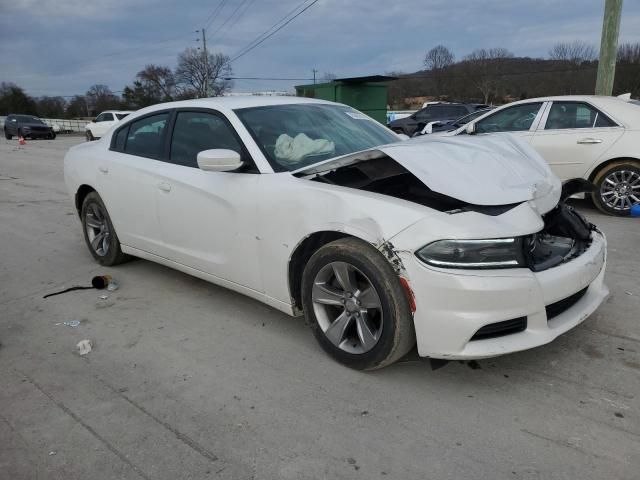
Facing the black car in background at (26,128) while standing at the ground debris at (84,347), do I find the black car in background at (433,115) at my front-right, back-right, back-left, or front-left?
front-right

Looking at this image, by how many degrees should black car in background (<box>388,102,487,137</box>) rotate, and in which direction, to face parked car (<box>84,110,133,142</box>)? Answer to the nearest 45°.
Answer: approximately 45° to its right

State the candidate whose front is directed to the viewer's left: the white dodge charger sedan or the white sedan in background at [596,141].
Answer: the white sedan in background

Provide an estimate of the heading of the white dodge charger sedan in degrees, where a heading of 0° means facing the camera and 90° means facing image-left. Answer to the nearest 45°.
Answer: approximately 315°

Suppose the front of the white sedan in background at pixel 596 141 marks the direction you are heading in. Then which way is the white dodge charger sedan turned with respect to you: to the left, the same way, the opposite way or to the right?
the opposite way

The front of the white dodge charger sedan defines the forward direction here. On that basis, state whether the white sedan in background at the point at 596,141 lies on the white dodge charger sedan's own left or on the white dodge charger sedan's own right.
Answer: on the white dodge charger sedan's own left

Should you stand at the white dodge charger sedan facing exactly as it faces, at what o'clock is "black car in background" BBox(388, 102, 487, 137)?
The black car in background is roughly at 8 o'clock from the white dodge charger sedan.

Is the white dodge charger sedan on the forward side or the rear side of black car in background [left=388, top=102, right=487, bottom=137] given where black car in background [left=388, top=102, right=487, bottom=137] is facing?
on the forward side

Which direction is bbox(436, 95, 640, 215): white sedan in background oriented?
to the viewer's left

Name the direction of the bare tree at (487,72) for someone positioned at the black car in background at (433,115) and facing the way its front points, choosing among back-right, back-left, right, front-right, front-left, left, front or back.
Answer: back-right

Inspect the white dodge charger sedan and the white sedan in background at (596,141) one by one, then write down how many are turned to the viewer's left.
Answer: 1

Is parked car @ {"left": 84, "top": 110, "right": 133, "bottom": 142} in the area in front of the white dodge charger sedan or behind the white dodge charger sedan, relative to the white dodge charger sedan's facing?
behind

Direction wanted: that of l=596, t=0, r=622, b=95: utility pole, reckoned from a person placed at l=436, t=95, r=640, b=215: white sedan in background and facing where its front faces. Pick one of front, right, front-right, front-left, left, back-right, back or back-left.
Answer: right

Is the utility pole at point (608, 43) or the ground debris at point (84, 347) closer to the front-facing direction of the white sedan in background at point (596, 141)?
the ground debris
